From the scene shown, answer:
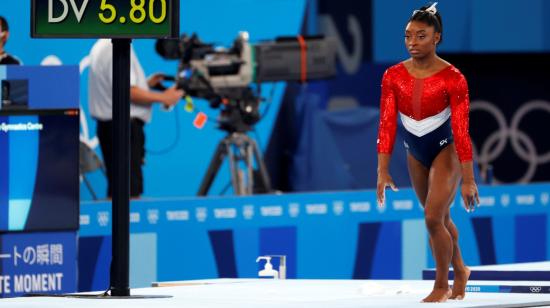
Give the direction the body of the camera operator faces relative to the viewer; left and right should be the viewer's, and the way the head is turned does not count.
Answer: facing to the right of the viewer

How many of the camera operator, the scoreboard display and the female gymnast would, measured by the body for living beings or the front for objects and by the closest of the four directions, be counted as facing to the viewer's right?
1

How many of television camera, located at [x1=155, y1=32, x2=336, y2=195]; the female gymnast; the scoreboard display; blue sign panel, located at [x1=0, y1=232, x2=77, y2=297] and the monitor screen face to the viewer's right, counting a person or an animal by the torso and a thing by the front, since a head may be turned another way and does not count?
1

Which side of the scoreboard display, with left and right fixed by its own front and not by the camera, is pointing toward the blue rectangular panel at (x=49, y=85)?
back

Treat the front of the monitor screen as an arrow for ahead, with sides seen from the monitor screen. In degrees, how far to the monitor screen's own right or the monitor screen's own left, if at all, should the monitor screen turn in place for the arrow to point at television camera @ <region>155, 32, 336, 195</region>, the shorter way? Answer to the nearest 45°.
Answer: approximately 135° to the monitor screen's own left

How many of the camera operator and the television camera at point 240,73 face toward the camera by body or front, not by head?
0

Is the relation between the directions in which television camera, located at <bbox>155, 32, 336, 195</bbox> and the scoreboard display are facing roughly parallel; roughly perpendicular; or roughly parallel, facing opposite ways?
roughly perpendicular

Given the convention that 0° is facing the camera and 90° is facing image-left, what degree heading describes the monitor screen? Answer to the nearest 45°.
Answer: approximately 0°

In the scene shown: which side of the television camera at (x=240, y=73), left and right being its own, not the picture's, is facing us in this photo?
right

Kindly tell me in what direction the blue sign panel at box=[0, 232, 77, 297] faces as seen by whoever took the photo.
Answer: facing the viewer

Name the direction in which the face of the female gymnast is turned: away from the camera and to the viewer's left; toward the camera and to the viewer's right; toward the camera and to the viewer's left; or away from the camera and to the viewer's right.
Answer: toward the camera and to the viewer's left

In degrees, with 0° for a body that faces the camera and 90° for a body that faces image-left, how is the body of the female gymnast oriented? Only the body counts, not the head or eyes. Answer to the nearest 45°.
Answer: approximately 45°
